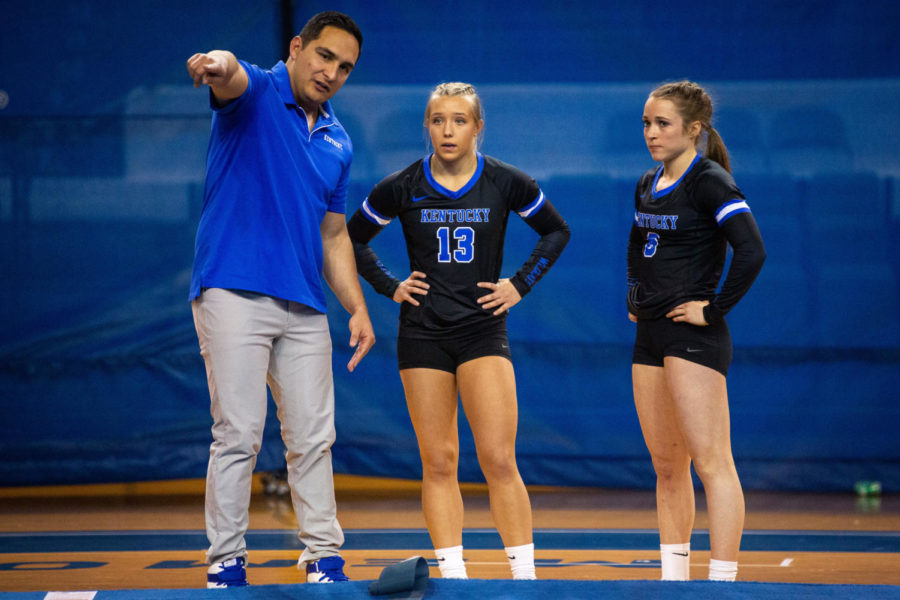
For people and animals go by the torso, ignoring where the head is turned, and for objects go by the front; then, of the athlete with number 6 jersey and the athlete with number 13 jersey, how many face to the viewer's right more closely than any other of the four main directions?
0

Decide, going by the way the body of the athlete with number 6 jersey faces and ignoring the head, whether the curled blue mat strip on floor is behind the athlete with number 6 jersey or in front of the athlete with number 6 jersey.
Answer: in front

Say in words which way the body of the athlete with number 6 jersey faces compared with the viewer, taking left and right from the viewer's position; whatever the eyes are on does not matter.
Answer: facing the viewer and to the left of the viewer

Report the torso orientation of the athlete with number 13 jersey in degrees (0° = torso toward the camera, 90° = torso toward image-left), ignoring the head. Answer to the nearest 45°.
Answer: approximately 0°

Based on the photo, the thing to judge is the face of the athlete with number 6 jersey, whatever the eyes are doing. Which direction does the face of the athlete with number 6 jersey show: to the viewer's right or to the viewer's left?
to the viewer's left

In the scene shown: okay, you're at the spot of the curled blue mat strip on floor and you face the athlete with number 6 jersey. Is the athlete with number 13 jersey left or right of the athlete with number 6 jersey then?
left
